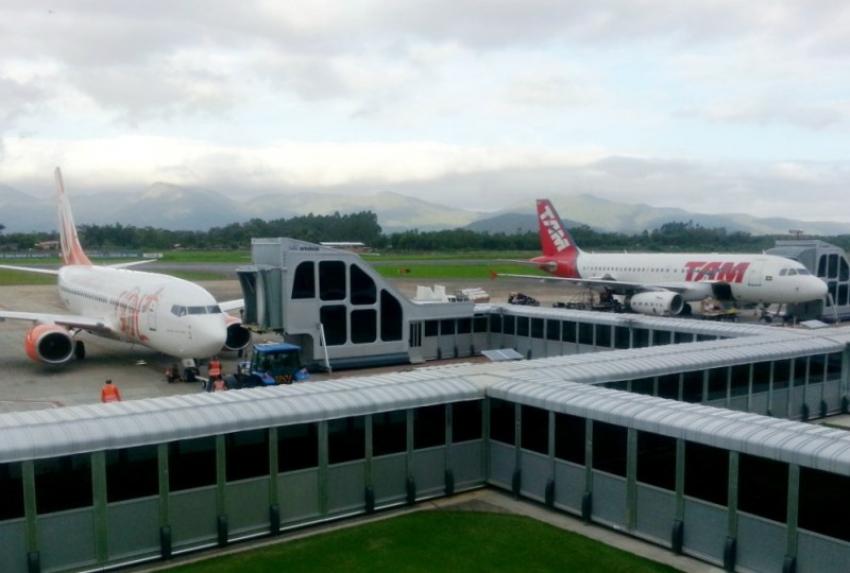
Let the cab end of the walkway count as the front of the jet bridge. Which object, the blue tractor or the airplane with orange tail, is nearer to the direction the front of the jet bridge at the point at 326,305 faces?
the airplane with orange tail

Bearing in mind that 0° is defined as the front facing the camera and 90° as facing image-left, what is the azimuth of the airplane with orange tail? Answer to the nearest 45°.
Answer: approximately 315°

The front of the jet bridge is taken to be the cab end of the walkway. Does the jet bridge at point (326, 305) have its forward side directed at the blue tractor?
no

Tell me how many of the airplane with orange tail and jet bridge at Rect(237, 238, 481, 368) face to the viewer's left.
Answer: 1

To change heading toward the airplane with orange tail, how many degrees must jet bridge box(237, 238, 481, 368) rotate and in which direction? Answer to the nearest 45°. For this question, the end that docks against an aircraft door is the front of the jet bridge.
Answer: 0° — it already faces it

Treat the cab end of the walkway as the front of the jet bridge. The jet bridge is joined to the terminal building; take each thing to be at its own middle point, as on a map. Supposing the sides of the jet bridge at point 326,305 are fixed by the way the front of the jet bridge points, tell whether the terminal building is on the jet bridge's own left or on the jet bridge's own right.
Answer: on the jet bridge's own left

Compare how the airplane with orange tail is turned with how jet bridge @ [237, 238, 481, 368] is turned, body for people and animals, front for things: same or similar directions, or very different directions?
very different directions

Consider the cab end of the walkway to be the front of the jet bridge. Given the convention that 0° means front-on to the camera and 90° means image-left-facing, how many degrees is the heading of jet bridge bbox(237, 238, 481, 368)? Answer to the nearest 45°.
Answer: approximately 90°

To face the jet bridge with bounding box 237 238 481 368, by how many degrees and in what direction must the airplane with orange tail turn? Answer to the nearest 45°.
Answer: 0° — it already faces it
